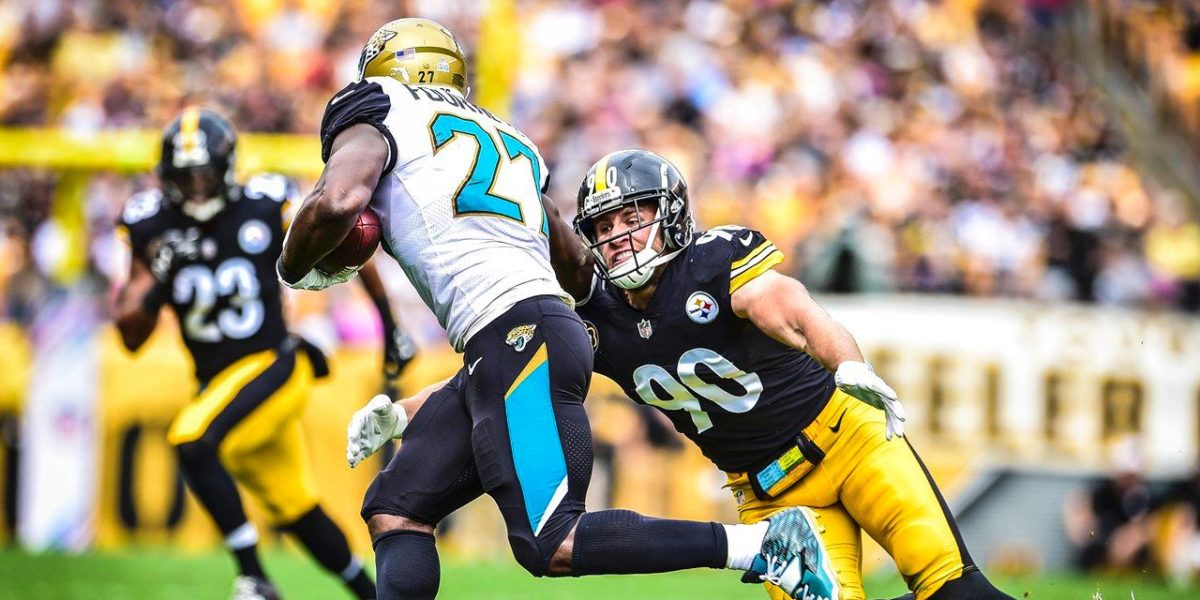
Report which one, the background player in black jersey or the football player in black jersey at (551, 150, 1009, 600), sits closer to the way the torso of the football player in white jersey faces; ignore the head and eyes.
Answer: the background player in black jersey

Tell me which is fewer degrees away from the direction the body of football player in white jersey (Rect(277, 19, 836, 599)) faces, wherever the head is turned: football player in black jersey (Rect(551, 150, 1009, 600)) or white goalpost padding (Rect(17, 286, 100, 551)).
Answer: the white goalpost padding

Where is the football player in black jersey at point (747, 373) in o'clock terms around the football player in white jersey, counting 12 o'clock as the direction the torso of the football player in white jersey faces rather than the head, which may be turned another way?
The football player in black jersey is roughly at 4 o'clock from the football player in white jersey.

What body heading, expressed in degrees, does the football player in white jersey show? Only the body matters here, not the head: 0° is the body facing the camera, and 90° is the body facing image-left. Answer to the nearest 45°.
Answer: approximately 135°

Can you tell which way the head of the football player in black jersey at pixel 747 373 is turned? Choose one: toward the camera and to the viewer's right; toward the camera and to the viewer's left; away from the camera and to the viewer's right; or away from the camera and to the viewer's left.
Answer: toward the camera and to the viewer's left

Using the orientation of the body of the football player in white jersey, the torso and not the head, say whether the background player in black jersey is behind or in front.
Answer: in front

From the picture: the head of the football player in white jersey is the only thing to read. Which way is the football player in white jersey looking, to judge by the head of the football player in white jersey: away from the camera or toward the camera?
away from the camera
